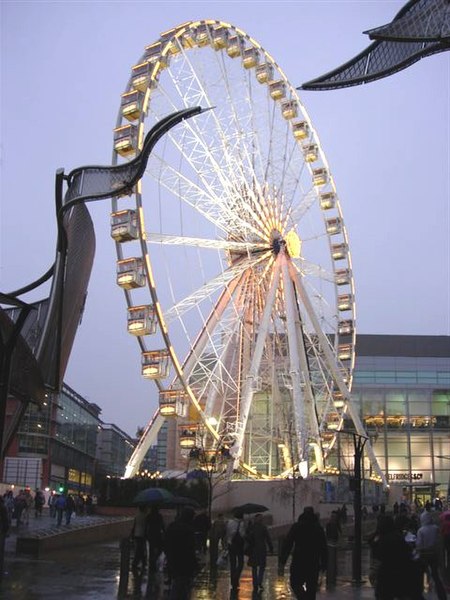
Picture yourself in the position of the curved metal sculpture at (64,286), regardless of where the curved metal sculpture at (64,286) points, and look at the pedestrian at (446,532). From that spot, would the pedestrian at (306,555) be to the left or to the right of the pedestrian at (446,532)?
right

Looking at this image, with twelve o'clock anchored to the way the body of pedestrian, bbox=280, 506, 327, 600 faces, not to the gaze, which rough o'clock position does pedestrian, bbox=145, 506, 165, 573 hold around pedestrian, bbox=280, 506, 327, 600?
pedestrian, bbox=145, 506, 165, 573 is roughly at 11 o'clock from pedestrian, bbox=280, 506, 327, 600.

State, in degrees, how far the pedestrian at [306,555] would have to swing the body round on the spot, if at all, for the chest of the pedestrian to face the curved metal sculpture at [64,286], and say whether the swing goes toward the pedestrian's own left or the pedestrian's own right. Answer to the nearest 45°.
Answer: approximately 45° to the pedestrian's own left

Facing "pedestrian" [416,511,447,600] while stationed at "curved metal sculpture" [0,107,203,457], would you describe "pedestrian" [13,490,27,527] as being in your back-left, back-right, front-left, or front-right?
back-left

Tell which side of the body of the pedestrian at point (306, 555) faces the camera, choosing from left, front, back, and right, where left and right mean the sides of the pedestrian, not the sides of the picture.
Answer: back

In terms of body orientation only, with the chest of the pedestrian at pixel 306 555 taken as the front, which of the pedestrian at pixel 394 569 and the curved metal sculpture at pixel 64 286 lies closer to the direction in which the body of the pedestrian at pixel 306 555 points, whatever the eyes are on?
the curved metal sculpture
